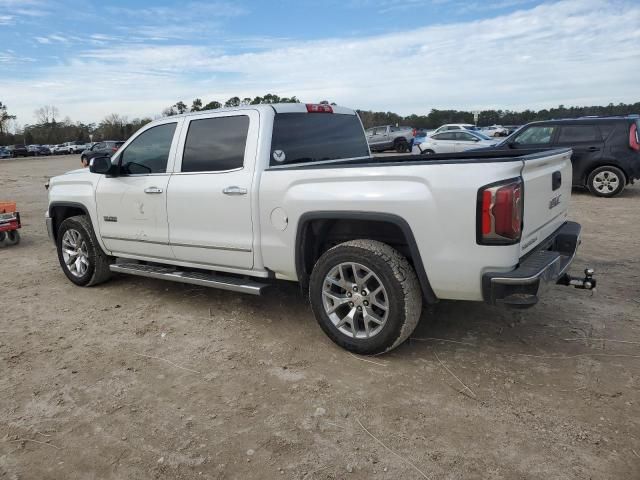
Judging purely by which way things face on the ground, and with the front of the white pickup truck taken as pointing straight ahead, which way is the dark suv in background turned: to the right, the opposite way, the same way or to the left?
the same way

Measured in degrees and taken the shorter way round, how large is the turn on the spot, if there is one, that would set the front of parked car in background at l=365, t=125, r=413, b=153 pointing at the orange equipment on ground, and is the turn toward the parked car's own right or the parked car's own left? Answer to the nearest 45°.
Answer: approximately 90° to the parked car's own left

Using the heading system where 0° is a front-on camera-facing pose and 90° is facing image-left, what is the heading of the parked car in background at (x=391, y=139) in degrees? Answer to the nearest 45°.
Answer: approximately 90°

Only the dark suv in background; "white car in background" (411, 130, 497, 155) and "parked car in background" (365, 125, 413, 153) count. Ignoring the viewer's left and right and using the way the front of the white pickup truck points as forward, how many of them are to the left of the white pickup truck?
0

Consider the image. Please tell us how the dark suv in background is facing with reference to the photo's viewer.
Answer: facing to the left of the viewer

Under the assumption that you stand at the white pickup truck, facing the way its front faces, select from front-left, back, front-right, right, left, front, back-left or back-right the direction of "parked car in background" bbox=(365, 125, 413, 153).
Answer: front-right

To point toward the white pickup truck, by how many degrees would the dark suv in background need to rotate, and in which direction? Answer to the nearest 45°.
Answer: approximately 90° to its left

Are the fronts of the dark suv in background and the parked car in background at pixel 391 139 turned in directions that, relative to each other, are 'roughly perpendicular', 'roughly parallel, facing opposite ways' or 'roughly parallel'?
roughly parallel

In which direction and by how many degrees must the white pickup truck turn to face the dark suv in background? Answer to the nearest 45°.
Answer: approximately 90° to its right

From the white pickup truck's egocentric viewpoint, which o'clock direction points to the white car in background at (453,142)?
The white car in background is roughly at 2 o'clock from the white pickup truck.
